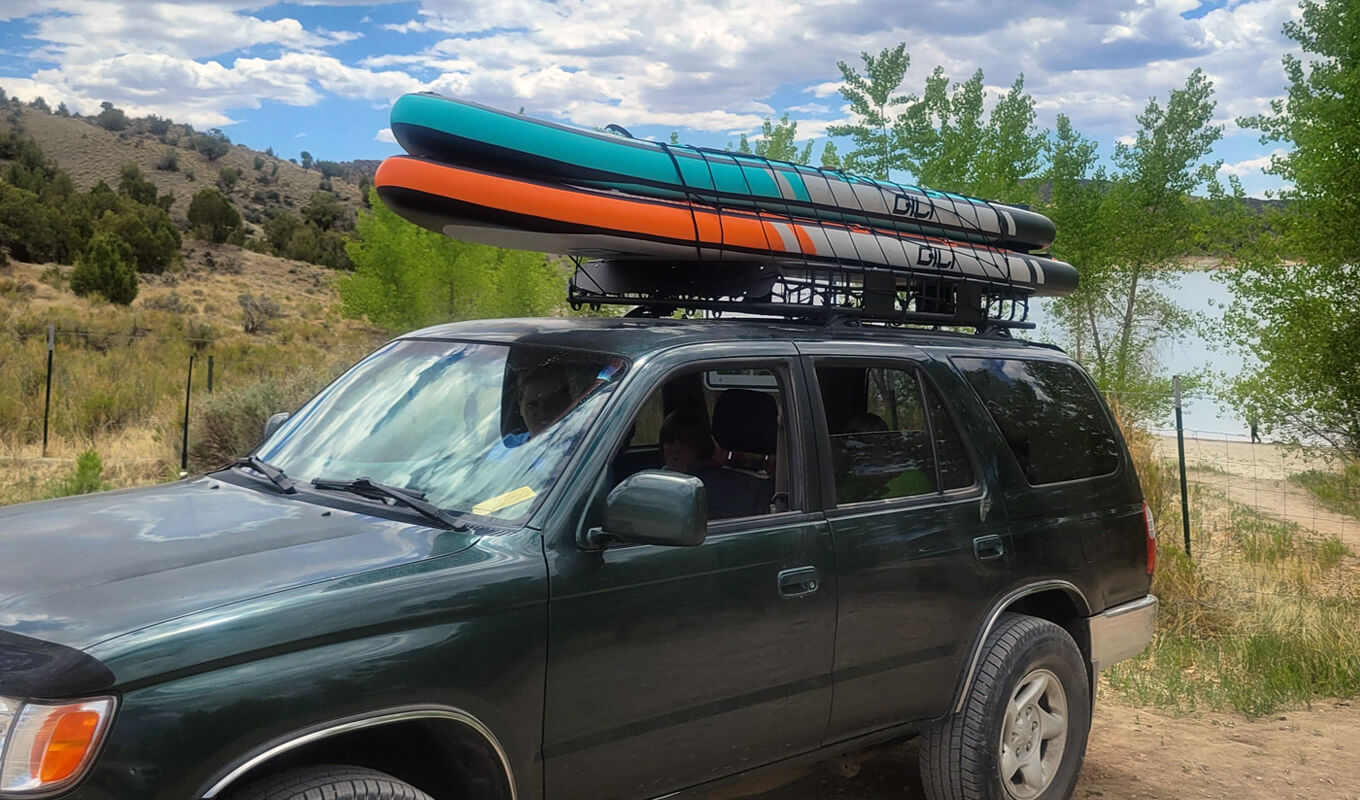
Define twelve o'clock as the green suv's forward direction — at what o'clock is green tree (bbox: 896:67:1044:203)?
The green tree is roughly at 5 o'clock from the green suv.

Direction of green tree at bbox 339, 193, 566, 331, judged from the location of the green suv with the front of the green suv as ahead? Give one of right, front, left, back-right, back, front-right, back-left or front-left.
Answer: back-right

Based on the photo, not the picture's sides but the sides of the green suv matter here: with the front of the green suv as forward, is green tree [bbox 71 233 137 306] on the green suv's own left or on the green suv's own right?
on the green suv's own right

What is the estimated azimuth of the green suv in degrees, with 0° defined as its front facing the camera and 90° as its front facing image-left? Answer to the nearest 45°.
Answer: approximately 45°

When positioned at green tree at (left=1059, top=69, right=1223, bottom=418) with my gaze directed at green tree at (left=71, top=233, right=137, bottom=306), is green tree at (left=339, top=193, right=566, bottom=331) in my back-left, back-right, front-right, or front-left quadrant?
front-left

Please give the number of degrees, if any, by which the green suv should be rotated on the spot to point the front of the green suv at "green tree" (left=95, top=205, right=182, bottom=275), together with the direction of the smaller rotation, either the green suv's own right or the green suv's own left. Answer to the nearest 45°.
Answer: approximately 135° to the green suv's own right

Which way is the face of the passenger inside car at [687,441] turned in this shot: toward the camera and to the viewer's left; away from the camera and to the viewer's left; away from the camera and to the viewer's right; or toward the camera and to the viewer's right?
toward the camera and to the viewer's left

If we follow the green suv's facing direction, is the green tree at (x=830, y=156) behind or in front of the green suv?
behind

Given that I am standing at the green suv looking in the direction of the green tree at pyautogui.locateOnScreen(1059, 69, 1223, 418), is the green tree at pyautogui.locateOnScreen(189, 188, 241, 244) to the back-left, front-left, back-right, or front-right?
front-left

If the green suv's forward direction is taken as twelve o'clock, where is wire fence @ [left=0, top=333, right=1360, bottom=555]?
The wire fence is roughly at 4 o'clock from the green suv.

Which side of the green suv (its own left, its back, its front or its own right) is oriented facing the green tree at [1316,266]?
back
